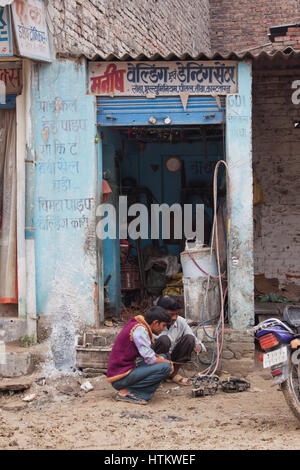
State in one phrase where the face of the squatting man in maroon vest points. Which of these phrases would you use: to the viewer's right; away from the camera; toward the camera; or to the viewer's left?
to the viewer's right

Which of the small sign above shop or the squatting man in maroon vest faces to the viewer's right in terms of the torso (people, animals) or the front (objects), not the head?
the squatting man in maroon vest

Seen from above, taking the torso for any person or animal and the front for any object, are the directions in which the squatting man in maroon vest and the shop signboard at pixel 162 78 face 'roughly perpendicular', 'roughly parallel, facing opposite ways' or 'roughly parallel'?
roughly perpendicular

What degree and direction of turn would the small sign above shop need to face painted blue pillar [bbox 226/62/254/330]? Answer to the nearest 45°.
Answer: approximately 90° to its left

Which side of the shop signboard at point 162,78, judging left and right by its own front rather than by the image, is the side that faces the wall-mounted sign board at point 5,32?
right

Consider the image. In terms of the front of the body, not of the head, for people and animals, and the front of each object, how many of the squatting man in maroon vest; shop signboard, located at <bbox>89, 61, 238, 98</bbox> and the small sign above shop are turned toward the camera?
2

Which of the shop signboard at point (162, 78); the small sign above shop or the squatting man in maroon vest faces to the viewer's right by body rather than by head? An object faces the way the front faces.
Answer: the squatting man in maroon vest

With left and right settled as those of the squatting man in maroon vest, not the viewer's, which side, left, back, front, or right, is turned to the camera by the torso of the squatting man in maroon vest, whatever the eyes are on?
right
